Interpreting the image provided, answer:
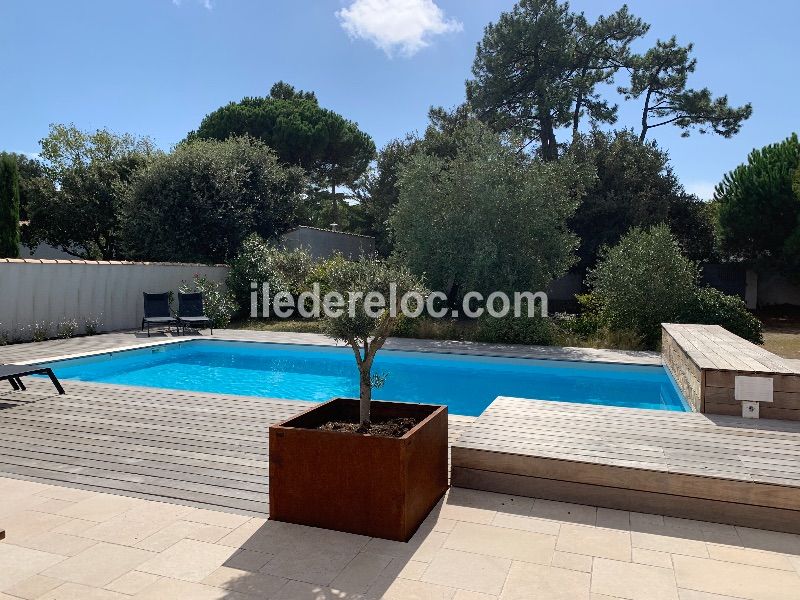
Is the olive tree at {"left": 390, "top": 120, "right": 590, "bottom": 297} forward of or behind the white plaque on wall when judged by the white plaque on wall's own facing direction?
behind

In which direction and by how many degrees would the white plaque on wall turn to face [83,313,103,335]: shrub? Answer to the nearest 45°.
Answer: approximately 90° to its right

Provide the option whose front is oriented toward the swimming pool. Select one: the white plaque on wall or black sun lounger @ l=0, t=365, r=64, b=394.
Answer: the black sun lounger

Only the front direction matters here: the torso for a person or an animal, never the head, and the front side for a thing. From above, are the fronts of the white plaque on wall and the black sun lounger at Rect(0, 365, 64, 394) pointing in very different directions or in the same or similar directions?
very different directions

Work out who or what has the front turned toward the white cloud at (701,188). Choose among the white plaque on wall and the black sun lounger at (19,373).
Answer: the black sun lounger

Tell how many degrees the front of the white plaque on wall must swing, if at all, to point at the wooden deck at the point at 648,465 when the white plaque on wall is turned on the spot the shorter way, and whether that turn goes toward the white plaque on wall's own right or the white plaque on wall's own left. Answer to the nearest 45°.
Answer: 0° — it already faces it

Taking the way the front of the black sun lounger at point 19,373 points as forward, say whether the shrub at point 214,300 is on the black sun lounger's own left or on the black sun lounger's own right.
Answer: on the black sun lounger's own left

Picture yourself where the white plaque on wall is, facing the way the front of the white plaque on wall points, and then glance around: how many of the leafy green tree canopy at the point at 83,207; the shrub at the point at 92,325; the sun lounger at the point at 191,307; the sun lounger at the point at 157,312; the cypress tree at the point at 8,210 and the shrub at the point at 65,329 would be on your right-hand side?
6

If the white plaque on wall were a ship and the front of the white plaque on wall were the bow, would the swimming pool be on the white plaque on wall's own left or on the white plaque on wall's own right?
on the white plaque on wall's own right

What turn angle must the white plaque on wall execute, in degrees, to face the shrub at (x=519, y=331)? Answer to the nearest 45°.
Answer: approximately 135° to its right

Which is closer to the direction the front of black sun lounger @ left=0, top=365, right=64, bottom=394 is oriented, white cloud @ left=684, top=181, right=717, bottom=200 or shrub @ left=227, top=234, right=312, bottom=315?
the white cloud

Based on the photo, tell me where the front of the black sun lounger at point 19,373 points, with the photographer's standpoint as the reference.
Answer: facing to the right of the viewer

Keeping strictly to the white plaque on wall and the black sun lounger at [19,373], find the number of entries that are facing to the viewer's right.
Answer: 1

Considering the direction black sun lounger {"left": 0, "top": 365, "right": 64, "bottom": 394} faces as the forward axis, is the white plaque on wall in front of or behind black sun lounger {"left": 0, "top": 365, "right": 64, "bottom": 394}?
in front
